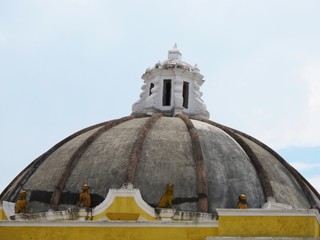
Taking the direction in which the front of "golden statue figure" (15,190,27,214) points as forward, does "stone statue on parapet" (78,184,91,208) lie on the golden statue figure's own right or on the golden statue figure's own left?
on the golden statue figure's own left

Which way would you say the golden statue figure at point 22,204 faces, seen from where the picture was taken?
facing the viewer and to the left of the viewer

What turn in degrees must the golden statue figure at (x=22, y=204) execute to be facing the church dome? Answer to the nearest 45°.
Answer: approximately 135° to its left

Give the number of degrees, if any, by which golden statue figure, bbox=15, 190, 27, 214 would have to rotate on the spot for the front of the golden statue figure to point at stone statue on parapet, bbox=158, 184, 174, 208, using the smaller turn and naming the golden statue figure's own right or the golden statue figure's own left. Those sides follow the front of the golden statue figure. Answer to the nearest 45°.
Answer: approximately 90° to the golden statue figure's own left
